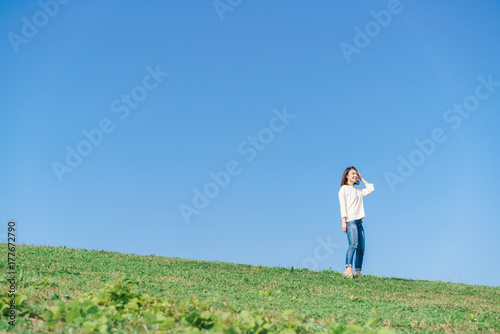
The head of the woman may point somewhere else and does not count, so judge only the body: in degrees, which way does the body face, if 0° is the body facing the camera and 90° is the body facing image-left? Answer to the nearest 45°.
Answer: approximately 315°
